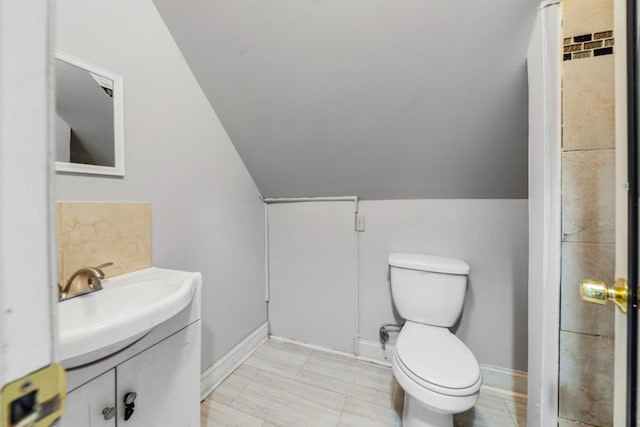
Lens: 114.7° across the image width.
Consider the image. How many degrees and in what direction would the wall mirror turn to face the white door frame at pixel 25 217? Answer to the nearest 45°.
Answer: approximately 45° to its right

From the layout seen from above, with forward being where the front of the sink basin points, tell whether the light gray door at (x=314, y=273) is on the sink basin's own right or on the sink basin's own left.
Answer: on the sink basin's own left

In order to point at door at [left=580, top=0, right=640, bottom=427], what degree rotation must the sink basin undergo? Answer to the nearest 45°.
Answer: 0° — it already faces it

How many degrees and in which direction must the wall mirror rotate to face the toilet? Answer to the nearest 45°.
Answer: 0° — it already faces it

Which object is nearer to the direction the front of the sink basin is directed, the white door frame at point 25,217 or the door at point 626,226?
the door

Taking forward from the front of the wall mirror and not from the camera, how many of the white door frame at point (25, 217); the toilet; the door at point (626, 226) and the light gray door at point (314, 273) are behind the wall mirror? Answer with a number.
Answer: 0

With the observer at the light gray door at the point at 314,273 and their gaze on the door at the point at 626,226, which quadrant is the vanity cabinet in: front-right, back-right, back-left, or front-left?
front-right

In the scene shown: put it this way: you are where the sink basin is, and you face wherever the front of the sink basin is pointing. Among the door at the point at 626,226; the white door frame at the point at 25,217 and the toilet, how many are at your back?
0

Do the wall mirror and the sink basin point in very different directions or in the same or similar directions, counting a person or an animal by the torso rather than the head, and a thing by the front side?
same or similar directions

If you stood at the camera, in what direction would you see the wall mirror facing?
facing the viewer and to the right of the viewer

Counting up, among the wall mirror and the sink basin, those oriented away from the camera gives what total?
0
